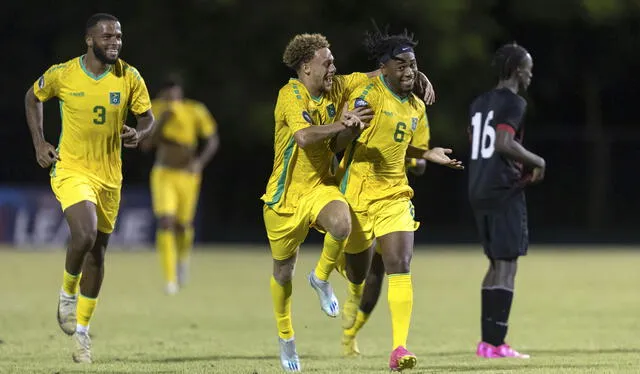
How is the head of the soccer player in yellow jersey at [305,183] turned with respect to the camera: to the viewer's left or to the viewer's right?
to the viewer's right

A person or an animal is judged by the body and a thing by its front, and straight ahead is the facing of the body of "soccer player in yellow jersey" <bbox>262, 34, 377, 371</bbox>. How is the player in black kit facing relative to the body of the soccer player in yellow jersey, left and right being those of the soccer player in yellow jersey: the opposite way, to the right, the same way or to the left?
to the left

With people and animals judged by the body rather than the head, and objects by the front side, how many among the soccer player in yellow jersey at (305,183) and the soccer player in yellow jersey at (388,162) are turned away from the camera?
0

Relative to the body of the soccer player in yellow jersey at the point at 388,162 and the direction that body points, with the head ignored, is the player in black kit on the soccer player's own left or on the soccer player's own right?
on the soccer player's own left

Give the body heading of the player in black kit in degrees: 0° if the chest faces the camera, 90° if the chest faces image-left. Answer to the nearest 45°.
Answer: approximately 225°

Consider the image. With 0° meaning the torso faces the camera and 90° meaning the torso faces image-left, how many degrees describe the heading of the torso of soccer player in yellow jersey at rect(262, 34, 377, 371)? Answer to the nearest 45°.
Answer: approximately 315°

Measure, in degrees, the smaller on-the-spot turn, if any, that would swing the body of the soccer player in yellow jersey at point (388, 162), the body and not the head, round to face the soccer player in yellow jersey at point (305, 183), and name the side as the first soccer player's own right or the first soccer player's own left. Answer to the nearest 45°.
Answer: approximately 135° to the first soccer player's own right

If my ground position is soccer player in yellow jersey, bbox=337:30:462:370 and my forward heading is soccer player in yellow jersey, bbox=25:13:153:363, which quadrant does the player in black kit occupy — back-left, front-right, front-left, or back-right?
back-right

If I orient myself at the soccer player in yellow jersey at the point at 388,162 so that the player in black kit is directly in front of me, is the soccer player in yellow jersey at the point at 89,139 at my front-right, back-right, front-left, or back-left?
back-left

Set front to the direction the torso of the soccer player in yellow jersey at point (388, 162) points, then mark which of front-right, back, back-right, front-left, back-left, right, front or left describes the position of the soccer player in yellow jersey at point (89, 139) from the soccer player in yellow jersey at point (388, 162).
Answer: back-right

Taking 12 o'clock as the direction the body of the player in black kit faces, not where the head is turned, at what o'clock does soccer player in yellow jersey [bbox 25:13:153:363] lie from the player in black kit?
The soccer player in yellow jersey is roughly at 7 o'clock from the player in black kit.
